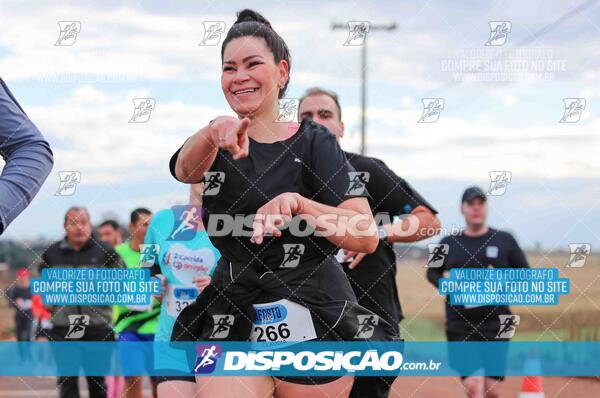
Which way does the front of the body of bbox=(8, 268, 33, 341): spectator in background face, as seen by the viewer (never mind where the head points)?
toward the camera

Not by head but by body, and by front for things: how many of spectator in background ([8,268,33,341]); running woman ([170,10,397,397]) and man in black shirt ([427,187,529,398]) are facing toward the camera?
3

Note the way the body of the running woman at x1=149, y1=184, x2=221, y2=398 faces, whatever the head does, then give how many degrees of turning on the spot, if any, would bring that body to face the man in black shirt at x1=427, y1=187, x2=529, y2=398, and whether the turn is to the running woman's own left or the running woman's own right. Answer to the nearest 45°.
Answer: approximately 135° to the running woman's own left

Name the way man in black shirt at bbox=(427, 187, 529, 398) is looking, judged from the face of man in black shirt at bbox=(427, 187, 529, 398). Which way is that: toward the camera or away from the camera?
toward the camera

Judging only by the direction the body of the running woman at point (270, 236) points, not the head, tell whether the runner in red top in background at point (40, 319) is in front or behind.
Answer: behind

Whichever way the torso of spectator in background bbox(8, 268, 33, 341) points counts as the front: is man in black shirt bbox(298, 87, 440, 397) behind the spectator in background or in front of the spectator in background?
in front

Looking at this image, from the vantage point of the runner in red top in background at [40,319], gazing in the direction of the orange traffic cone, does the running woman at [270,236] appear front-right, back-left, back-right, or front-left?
front-right

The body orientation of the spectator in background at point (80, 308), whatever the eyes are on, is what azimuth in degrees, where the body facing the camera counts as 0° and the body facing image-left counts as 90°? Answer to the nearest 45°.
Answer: approximately 0°

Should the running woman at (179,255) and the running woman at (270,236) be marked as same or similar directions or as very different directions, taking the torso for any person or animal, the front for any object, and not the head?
same or similar directions

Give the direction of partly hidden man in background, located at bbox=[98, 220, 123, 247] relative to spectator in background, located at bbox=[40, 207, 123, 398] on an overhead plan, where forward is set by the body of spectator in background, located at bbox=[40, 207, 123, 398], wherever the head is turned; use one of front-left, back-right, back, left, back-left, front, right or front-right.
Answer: back

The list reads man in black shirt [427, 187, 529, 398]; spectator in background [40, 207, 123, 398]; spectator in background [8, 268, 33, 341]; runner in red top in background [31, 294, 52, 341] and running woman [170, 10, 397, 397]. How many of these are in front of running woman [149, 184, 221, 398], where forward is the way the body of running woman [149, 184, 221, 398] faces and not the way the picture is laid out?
1

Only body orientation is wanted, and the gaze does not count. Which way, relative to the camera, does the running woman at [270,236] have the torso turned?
toward the camera

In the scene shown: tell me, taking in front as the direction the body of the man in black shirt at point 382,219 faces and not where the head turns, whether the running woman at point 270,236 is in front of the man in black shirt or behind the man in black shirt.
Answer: in front

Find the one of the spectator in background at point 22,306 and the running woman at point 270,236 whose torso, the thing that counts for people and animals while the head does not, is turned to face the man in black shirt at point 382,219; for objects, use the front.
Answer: the spectator in background

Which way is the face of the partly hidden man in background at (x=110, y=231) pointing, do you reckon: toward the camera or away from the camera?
toward the camera

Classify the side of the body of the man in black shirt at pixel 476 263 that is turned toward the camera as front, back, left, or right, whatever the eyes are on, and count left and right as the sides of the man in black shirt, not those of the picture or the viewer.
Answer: front
